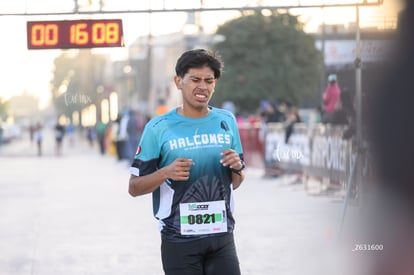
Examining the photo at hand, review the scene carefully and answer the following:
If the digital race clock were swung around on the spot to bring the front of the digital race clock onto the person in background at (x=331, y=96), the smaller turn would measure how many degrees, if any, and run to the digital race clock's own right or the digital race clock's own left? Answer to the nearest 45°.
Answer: approximately 90° to the digital race clock's own left

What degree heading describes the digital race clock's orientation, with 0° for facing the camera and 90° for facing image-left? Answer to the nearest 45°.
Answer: approximately 0°
